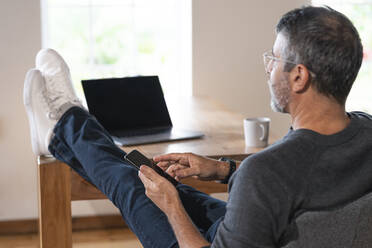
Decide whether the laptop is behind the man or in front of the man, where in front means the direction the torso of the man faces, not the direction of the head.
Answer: in front

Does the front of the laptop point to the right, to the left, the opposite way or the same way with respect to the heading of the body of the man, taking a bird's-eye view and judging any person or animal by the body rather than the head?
the opposite way

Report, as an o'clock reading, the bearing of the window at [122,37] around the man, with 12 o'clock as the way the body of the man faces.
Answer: The window is roughly at 1 o'clock from the man.

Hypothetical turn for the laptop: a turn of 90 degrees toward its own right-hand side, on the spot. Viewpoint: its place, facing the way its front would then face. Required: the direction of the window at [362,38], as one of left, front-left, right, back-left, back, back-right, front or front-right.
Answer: back

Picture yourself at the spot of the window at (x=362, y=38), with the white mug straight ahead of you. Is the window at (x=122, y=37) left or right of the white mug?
right

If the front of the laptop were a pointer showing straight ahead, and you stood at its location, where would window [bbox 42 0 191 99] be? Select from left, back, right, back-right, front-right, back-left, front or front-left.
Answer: back-left

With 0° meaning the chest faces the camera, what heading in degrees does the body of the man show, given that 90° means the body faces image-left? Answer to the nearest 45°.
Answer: approximately 135°

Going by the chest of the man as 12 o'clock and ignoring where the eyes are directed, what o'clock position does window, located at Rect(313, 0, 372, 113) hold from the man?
The window is roughly at 2 o'clock from the man.

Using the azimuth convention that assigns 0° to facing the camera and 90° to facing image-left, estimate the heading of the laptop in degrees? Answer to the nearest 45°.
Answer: approximately 315°

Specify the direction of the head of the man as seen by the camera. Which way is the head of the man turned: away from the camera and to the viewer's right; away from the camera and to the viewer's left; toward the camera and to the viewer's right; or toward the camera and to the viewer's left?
away from the camera and to the viewer's left
